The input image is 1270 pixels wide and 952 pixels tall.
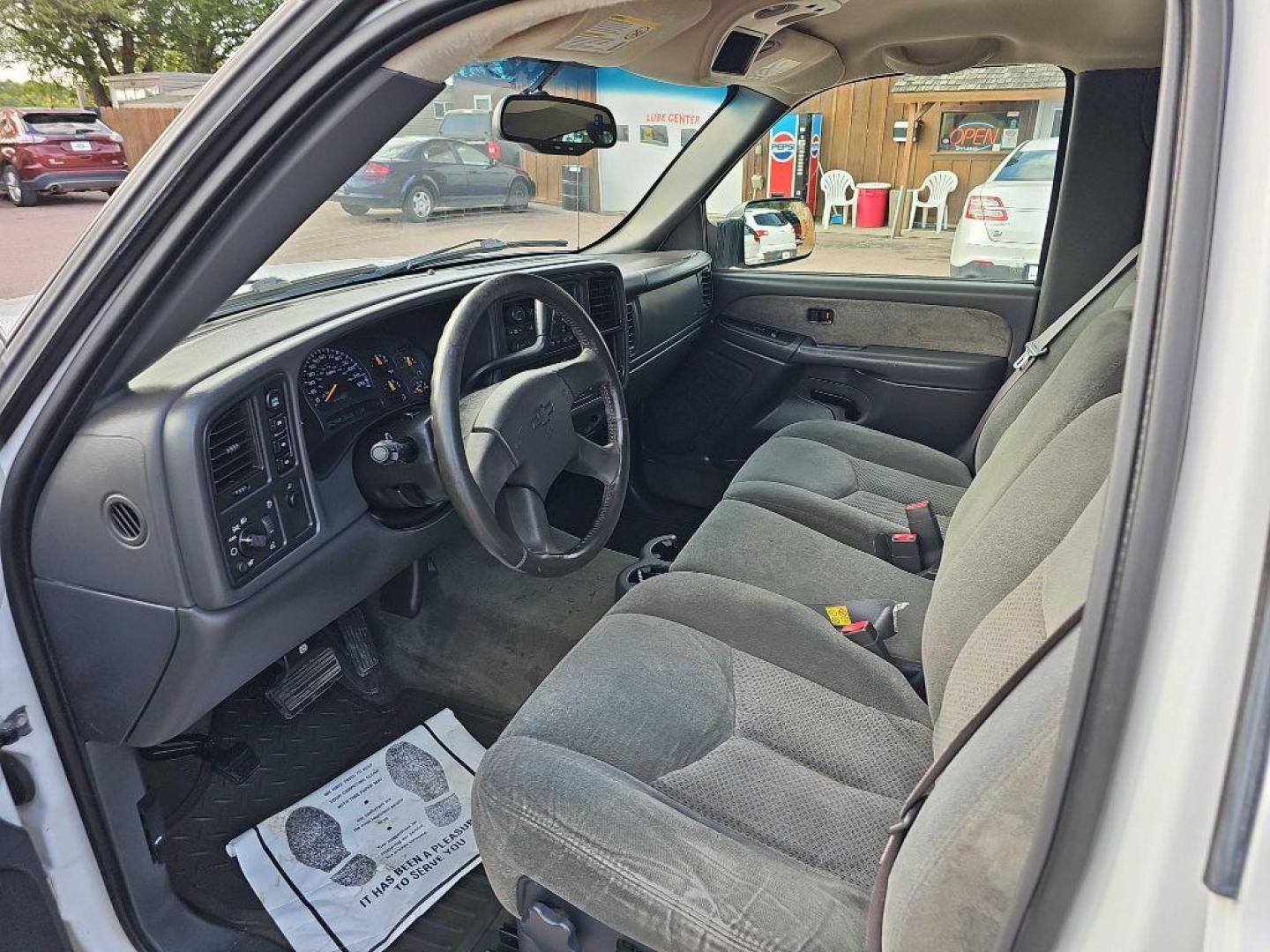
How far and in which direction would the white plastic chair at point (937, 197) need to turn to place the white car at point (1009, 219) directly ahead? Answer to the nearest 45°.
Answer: approximately 45° to its left

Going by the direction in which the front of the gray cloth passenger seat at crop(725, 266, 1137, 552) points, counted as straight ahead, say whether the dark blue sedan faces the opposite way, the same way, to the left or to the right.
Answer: to the right

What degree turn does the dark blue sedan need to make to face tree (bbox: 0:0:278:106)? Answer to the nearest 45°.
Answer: approximately 90° to its left

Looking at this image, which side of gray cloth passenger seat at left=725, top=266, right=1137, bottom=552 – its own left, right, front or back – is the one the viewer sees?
left

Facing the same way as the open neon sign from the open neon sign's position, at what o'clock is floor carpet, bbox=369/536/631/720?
The floor carpet is roughly at 1 o'clock from the open neon sign.

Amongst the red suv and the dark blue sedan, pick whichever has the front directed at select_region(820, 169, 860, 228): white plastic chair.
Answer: the dark blue sedan

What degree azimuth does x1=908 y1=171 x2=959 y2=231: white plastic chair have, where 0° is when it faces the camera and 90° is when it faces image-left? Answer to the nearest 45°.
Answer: approximately 45°

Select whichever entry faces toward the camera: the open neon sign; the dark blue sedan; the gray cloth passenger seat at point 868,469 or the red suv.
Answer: the open neon sign
